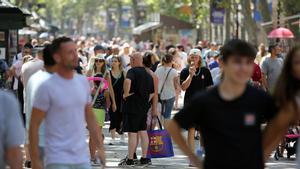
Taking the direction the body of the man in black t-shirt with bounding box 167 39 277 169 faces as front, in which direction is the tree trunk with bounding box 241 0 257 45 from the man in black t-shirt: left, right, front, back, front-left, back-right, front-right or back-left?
back

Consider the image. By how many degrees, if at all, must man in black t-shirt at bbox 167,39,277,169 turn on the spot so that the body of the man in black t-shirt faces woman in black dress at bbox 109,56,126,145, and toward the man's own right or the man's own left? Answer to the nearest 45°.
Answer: approximately 180°

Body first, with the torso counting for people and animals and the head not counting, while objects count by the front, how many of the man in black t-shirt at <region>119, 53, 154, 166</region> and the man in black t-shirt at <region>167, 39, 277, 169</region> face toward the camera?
1

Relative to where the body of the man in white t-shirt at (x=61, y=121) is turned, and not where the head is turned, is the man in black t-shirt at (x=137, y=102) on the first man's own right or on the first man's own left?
on the first man's own left

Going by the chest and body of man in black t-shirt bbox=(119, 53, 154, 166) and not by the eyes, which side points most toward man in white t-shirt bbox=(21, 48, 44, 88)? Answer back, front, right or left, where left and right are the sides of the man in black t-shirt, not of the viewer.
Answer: left

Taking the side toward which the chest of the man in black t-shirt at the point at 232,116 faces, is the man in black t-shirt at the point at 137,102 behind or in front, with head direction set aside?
behind

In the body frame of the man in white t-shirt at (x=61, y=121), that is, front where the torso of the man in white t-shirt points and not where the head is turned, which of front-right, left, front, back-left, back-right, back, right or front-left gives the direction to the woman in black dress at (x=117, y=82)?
back-left

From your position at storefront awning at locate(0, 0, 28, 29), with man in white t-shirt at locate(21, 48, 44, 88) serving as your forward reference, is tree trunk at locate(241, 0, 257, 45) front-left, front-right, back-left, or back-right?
back-left

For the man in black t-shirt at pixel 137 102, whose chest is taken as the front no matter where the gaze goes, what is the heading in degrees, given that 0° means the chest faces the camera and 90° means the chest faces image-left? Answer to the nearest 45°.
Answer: approximately 135°
